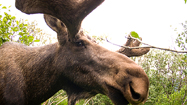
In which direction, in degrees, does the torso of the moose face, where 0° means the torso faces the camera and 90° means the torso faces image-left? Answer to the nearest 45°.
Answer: approximately 270°
